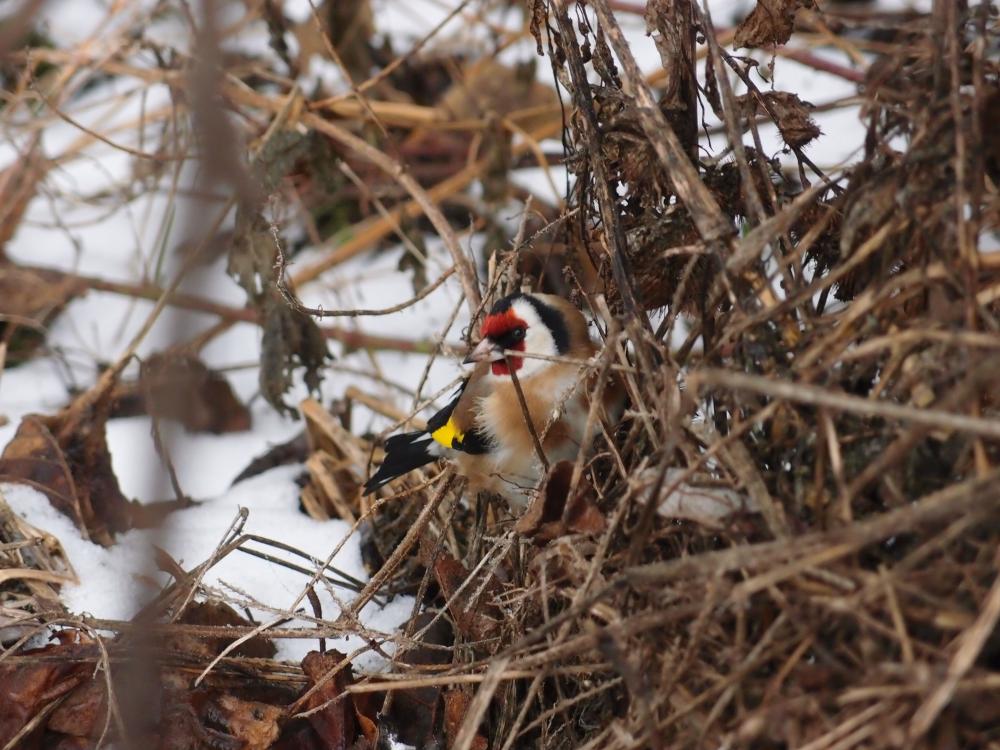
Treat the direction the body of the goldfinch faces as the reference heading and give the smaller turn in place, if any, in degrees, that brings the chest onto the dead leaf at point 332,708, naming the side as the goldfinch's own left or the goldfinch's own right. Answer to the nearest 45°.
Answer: approximately 90° to the goldfinch's own right

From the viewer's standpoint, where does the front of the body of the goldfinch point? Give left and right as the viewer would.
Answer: facing the viewer and to the right of the viewer

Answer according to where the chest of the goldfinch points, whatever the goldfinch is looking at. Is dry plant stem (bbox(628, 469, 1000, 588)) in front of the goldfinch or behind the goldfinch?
in front

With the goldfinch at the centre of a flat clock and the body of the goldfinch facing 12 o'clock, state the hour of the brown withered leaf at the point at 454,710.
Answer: The brown withered leaf is roughly at 2 o'clock from the goldfinch.

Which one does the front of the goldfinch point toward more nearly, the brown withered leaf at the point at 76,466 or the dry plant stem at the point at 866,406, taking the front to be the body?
the dry plant stem

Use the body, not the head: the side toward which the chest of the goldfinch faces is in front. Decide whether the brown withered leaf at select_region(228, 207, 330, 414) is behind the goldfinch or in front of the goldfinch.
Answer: behind

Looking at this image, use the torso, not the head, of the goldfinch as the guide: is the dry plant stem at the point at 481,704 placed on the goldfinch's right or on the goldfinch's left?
on the goldfinch's right
